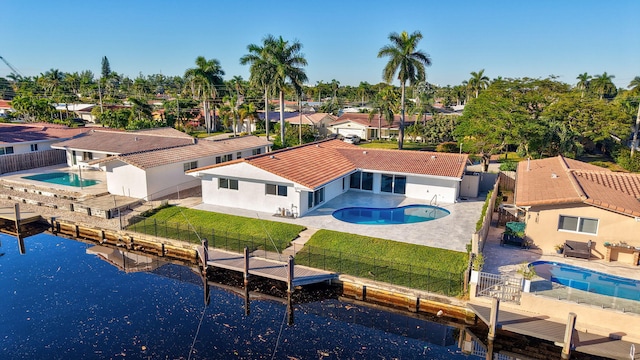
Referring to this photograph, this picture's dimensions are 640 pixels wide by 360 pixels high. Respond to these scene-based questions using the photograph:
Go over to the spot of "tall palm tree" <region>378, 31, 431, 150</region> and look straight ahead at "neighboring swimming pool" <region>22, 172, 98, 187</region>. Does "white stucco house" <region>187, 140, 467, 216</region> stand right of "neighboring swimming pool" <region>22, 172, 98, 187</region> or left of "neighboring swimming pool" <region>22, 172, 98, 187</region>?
left

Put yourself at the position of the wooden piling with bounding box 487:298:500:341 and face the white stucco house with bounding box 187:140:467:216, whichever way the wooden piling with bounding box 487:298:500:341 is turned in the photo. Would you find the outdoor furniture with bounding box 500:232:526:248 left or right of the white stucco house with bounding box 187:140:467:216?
right

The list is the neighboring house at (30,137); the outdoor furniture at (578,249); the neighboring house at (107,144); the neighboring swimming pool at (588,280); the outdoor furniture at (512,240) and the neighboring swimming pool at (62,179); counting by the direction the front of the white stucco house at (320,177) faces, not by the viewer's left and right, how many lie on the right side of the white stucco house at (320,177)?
3

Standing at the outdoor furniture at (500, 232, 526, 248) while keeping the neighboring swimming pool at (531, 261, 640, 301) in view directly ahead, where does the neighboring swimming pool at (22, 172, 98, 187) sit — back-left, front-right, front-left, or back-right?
back-right
